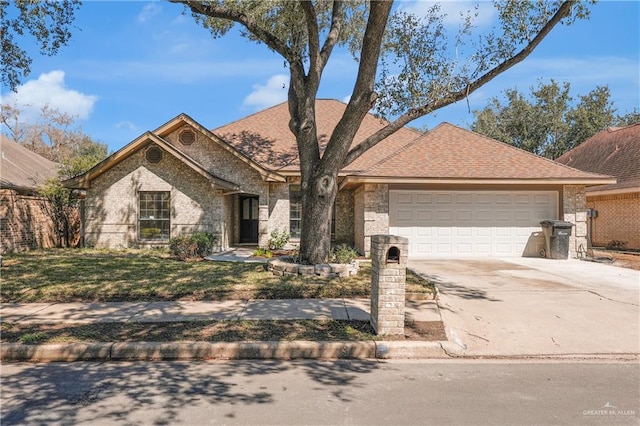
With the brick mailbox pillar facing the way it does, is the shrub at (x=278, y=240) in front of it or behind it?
behind

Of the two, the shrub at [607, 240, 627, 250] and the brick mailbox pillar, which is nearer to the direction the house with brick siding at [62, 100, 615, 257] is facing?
the brick mailbox pillar

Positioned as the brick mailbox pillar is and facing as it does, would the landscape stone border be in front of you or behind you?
behind

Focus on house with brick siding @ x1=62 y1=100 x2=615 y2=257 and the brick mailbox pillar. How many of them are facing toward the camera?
2

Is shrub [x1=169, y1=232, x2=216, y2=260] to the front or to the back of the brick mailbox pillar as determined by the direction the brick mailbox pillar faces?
to the back

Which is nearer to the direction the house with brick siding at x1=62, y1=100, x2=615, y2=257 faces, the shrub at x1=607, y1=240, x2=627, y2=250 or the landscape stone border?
the landscape stone border

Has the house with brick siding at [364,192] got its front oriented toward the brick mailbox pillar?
yes

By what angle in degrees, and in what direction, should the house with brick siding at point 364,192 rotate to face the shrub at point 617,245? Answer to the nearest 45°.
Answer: approximately 90° to its left

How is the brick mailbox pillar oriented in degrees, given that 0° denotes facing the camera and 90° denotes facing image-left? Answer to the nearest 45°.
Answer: approximately 0°

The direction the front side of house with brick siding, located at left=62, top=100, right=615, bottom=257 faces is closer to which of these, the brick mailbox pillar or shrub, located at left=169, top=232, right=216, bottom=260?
the brick mailbox pillar

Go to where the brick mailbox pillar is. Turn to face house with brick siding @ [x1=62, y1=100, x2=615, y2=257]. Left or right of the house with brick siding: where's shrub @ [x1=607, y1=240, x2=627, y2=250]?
right

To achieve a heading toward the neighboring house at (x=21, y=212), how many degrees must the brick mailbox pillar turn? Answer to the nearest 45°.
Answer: approximately 135° to its right

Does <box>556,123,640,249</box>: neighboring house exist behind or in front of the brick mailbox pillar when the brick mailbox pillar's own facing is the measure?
behind

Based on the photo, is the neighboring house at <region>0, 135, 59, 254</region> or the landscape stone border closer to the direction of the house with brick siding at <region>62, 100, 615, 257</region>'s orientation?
the landscape stone border

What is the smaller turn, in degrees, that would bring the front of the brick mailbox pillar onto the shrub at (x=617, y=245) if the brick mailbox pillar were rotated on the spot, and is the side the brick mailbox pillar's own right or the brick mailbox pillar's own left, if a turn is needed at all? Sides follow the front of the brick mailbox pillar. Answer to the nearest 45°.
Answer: approximately 135° to the brick mailbox pillar's own left

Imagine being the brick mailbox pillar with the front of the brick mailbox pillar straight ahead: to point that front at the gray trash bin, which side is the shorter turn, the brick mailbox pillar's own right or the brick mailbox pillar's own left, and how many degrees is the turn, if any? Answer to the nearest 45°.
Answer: approximately 135° to the brick mailbox pillar's own left
